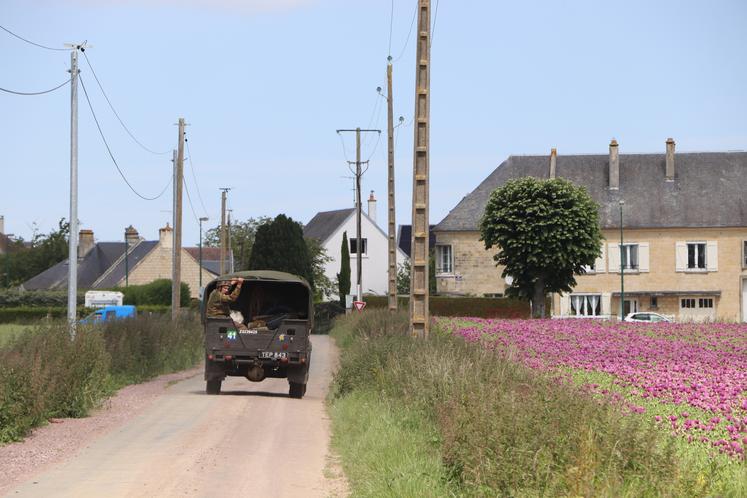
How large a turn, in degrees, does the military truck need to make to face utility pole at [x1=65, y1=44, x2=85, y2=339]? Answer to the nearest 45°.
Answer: approximately 45° to its left

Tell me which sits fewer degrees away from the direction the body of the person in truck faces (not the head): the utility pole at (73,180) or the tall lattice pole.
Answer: the tall lattice pole

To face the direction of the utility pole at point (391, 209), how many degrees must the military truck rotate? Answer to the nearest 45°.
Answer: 0° — it already faces it

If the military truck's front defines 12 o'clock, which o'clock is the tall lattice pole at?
The tall lattice pole is roughly at 4 o'clock from the military truck.

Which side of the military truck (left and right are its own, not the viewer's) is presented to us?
back
